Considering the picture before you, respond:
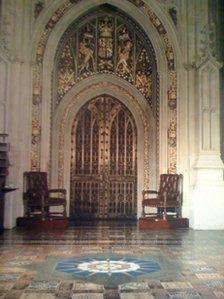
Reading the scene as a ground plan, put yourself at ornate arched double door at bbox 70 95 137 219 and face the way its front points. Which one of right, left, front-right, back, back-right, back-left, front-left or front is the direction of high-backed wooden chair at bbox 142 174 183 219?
front-left

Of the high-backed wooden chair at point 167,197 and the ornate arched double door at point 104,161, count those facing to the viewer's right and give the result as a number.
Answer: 0

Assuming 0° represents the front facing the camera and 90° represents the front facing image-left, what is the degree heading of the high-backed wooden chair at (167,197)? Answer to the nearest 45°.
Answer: approximately 45°

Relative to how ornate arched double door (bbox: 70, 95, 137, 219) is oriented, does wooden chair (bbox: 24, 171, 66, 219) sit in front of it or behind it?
in front

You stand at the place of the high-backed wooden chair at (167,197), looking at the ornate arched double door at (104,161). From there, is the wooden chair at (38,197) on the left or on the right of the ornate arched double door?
left

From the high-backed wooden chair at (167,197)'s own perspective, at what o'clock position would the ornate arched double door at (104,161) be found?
The ornate arched double door is roughly at 3 o'clock from the high-backed wooden chair.

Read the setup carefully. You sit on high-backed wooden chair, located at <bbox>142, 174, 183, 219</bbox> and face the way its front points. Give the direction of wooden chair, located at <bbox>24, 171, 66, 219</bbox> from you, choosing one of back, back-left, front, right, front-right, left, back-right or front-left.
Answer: front-right

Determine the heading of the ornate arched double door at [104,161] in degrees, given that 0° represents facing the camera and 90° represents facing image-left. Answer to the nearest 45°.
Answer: approximately 0°

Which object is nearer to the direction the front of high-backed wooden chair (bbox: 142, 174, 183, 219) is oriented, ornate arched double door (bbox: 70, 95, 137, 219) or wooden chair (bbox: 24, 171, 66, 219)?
the wooden chair
